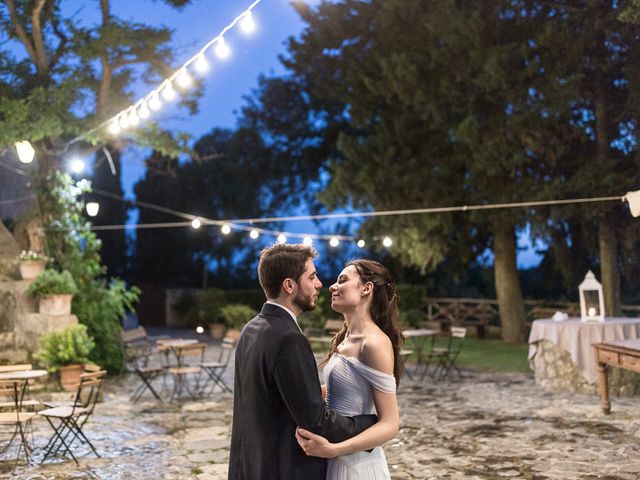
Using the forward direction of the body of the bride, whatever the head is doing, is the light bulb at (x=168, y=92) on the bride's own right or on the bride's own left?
on the bride's own right

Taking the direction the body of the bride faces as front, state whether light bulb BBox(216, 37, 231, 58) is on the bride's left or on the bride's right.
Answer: on the bride's right

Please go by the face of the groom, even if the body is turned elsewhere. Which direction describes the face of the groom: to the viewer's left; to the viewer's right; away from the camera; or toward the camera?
to the viewer's right

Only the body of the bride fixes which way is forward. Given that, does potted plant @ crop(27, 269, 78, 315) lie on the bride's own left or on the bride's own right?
on the bride's own right

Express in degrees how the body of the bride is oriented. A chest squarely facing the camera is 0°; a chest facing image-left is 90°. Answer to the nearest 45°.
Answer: approximately 45°

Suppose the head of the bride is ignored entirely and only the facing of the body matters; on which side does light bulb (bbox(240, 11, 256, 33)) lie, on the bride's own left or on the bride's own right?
on the bride's own right

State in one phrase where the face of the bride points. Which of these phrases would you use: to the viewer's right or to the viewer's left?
to the viewer's left

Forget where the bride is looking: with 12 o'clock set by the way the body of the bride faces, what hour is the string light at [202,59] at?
The string light is roughly at 4 o'clock from the bride.

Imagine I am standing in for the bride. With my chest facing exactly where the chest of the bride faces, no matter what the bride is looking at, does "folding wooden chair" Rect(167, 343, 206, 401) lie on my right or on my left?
on my right

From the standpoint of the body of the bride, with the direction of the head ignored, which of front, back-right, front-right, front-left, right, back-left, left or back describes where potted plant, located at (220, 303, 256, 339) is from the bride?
back-right
